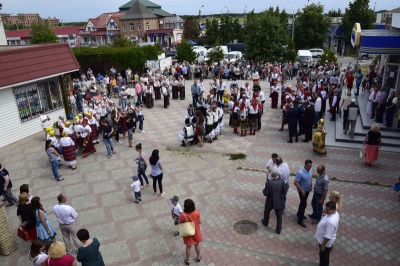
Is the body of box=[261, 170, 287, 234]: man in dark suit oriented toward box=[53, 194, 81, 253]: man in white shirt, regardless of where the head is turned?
no

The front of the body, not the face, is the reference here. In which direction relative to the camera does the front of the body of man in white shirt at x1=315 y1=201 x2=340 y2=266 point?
to the viewer's left

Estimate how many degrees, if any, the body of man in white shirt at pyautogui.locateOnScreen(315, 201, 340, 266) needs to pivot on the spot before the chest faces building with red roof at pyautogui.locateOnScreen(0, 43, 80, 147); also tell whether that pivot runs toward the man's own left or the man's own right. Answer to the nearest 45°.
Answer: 0° — they already face it

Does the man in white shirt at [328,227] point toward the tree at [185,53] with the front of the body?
no

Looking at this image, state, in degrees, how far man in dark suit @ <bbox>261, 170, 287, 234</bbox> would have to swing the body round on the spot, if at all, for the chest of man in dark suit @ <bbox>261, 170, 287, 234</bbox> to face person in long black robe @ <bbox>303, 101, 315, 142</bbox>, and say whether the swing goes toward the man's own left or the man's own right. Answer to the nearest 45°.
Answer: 0° — they already face them

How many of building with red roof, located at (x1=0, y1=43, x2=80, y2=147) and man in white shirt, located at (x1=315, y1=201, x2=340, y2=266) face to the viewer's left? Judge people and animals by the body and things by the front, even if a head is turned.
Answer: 1

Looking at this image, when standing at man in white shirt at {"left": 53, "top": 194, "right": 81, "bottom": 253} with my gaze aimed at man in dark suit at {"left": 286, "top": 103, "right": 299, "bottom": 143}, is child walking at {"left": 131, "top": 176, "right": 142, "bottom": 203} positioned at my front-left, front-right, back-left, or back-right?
front-left

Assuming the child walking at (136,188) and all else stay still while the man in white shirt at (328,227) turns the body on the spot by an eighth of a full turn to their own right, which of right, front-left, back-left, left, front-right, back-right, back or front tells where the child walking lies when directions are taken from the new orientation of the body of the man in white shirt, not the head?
front-left

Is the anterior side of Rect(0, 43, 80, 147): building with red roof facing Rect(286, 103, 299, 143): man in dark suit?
yes

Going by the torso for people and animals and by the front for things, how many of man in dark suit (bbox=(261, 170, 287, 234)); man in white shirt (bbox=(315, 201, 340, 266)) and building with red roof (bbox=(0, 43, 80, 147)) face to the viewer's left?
1

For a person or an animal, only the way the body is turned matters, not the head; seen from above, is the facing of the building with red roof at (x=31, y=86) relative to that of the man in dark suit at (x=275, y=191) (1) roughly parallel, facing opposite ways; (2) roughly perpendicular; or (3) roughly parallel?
roughly perpendicular

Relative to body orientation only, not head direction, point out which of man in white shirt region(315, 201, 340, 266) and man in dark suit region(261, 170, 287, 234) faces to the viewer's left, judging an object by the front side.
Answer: the man in white shirt

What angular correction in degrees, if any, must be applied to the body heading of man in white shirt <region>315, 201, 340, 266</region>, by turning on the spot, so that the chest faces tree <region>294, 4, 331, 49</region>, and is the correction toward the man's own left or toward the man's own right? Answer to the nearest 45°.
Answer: approximately 90° to the man's own right

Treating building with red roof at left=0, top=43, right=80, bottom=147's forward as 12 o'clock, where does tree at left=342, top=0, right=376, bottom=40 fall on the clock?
The tree is roughly at 10 o'clock from the building with red roof.

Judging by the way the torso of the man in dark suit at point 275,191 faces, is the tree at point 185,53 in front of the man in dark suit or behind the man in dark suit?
in front

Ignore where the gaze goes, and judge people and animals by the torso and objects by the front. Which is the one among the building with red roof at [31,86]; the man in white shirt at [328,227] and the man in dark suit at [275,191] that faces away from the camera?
the man in dark suit

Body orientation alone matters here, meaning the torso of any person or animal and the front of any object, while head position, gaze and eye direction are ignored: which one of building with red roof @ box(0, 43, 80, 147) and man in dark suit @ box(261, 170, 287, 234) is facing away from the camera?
the man in dark suit

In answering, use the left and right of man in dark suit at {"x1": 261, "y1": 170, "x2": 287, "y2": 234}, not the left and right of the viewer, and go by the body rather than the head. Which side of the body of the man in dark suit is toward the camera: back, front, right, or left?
back

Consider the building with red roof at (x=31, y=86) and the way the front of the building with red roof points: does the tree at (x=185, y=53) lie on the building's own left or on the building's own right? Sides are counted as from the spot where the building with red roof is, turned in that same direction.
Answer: on the building's own left

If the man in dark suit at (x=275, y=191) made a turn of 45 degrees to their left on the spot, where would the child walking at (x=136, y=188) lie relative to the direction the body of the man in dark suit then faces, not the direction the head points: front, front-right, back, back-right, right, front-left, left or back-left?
front-left

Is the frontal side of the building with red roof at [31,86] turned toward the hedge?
no

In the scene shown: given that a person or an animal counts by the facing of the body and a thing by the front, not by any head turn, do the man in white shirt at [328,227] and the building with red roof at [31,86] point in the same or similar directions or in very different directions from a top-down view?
very different directions

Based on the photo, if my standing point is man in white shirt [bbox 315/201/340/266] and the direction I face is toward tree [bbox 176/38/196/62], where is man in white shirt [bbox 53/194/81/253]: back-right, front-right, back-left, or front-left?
front-left
